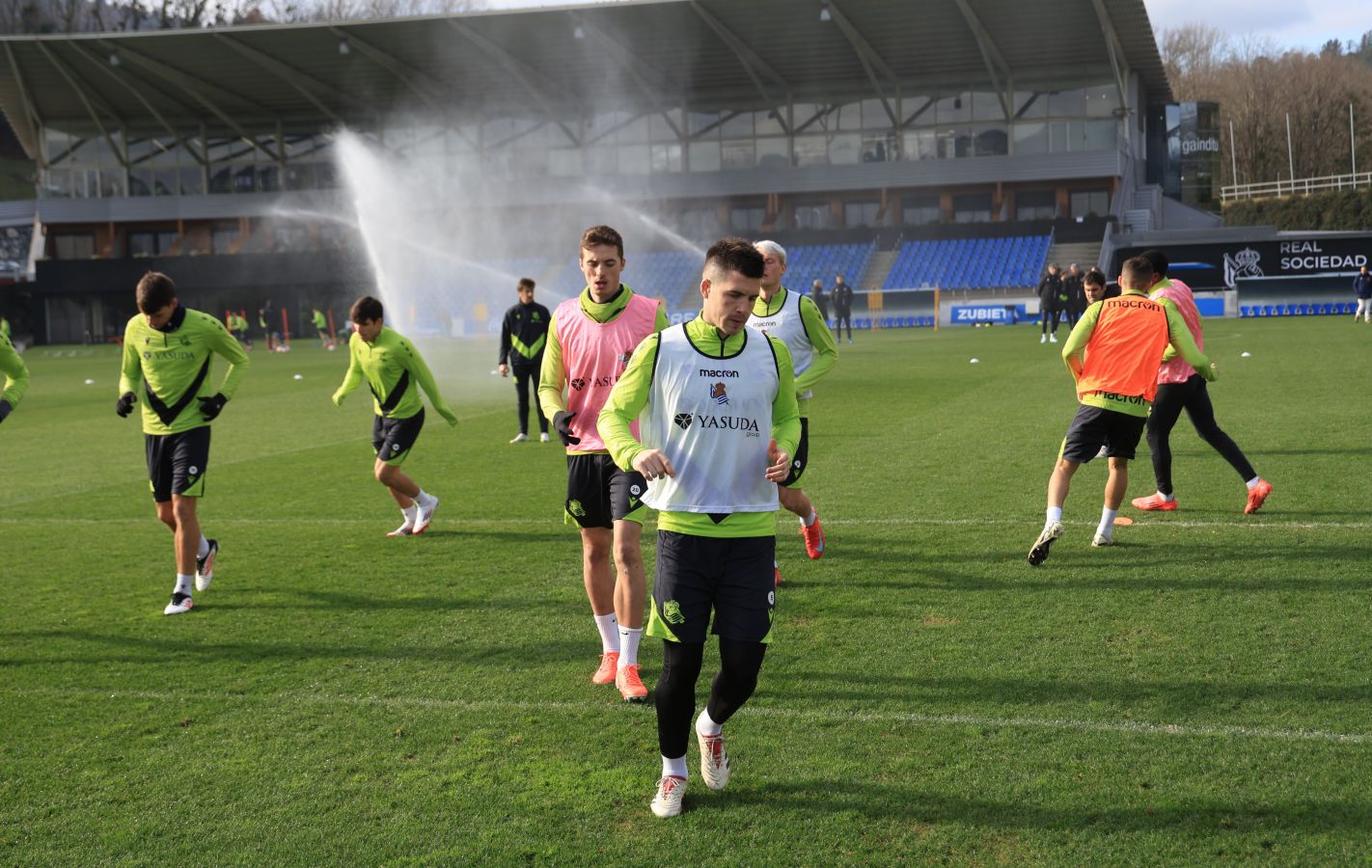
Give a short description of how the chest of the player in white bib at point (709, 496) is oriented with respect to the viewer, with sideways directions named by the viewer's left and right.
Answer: facing the viewer

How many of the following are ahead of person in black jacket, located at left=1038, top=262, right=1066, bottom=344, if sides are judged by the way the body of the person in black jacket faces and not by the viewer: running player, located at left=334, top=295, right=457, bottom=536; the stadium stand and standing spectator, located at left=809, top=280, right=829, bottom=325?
1

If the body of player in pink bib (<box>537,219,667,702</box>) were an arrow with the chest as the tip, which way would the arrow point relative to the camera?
toward the camera

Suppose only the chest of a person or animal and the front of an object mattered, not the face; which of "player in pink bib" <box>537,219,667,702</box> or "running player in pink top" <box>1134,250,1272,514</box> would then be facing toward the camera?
the player in pink bib

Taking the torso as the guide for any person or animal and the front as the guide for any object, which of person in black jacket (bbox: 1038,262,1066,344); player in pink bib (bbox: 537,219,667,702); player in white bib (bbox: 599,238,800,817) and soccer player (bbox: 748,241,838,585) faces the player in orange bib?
the person in black jacket

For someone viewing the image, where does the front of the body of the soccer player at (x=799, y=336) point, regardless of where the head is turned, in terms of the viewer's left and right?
facing the viewer and to the left of the viewer

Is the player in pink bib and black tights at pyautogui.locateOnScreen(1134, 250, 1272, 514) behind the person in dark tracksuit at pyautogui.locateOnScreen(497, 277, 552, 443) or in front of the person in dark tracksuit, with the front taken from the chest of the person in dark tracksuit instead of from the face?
in front
